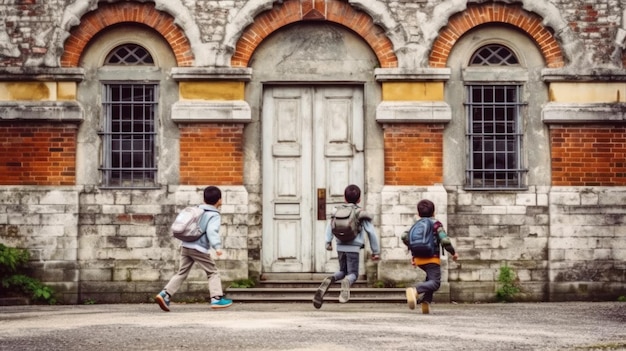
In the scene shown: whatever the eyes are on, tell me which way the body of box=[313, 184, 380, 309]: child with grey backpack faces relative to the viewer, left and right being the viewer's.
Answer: facing away from the viewer and to the right of the viewer

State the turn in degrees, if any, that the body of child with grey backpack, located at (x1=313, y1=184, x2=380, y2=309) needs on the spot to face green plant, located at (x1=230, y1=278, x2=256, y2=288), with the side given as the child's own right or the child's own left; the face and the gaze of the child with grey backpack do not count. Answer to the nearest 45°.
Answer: approximately 90° to the child's own left

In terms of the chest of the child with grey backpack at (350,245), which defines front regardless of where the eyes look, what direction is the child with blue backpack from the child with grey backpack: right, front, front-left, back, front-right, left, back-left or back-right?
front-right

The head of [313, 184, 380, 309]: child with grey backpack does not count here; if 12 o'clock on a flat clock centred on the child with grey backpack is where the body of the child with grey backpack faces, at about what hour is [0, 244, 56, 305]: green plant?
The green plant is roughly at 8 o'clock from the child with grey backpack.

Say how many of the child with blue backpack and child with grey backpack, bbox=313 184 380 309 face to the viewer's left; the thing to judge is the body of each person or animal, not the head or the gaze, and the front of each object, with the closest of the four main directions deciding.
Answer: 0

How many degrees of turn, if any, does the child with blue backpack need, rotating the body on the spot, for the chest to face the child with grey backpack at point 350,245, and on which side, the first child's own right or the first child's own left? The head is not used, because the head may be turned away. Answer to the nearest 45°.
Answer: approximately 135° to the first child's own left

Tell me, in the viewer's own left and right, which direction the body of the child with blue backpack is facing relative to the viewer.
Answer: facing away from the viewer and to the right of the viewer

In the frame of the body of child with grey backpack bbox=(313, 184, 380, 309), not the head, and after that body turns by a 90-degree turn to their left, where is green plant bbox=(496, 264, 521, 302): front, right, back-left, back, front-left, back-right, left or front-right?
back

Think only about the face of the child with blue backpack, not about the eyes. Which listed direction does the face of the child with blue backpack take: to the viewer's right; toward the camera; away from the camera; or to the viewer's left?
away from the camera
